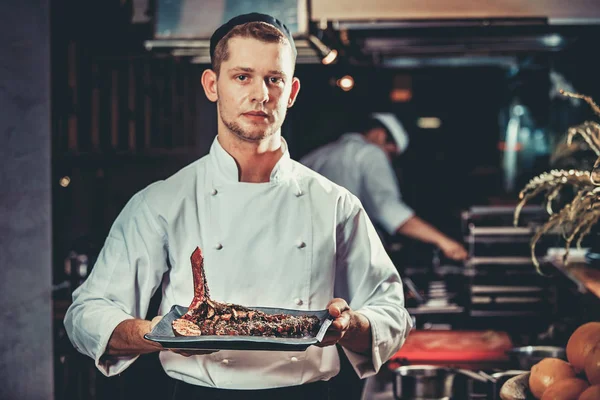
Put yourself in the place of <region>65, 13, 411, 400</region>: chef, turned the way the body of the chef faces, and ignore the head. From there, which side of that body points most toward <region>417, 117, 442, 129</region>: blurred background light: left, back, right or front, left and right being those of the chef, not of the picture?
back

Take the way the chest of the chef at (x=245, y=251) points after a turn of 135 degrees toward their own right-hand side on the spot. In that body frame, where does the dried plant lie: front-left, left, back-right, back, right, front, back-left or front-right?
back-right

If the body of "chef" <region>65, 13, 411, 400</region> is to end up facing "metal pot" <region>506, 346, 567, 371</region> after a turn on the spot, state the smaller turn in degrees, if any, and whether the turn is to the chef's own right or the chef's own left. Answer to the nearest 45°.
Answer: approximately 135° to the chef's own left

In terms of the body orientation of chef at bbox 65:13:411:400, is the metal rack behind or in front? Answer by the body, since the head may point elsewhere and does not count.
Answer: behind

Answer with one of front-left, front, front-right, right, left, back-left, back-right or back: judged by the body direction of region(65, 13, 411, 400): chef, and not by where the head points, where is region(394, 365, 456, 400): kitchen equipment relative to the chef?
back-left

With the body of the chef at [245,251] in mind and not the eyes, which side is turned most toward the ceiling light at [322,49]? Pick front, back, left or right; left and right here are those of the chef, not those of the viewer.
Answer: back

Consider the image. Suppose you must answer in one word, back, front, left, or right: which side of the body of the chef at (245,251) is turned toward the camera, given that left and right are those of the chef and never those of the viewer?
front

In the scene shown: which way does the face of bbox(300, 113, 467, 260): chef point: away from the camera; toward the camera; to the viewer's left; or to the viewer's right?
to the viewer's right
